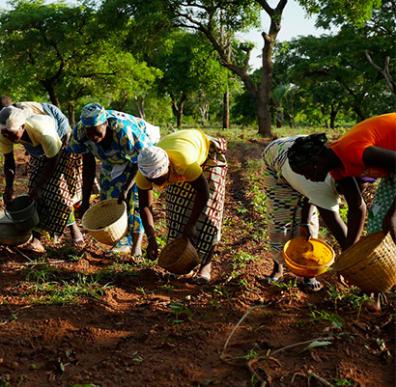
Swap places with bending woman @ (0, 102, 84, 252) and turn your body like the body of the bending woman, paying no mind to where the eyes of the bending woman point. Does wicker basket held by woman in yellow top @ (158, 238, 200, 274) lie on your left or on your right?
on your left

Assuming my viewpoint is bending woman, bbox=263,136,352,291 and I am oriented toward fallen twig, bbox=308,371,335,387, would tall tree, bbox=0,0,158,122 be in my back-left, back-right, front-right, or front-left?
back-right

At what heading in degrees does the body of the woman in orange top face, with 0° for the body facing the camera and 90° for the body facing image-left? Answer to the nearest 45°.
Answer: approximately 90°

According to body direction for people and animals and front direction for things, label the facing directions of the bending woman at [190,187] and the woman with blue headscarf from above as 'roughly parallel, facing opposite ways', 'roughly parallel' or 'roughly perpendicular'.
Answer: roughly parallel

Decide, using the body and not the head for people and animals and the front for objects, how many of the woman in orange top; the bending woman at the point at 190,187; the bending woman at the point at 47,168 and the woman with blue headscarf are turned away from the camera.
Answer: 0

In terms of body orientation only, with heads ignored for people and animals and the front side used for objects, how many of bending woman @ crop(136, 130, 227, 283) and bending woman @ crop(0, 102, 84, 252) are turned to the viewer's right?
0

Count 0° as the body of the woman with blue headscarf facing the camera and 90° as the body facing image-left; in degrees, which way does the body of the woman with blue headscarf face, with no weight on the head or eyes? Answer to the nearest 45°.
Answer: approximately 45°

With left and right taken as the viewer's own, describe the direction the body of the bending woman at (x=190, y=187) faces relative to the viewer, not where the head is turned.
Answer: facing the viewer and to the left of the viewer

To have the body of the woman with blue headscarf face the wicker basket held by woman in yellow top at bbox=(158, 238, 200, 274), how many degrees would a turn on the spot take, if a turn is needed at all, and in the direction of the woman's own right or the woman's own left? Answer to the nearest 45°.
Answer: approximately 90° to the woman's own left
